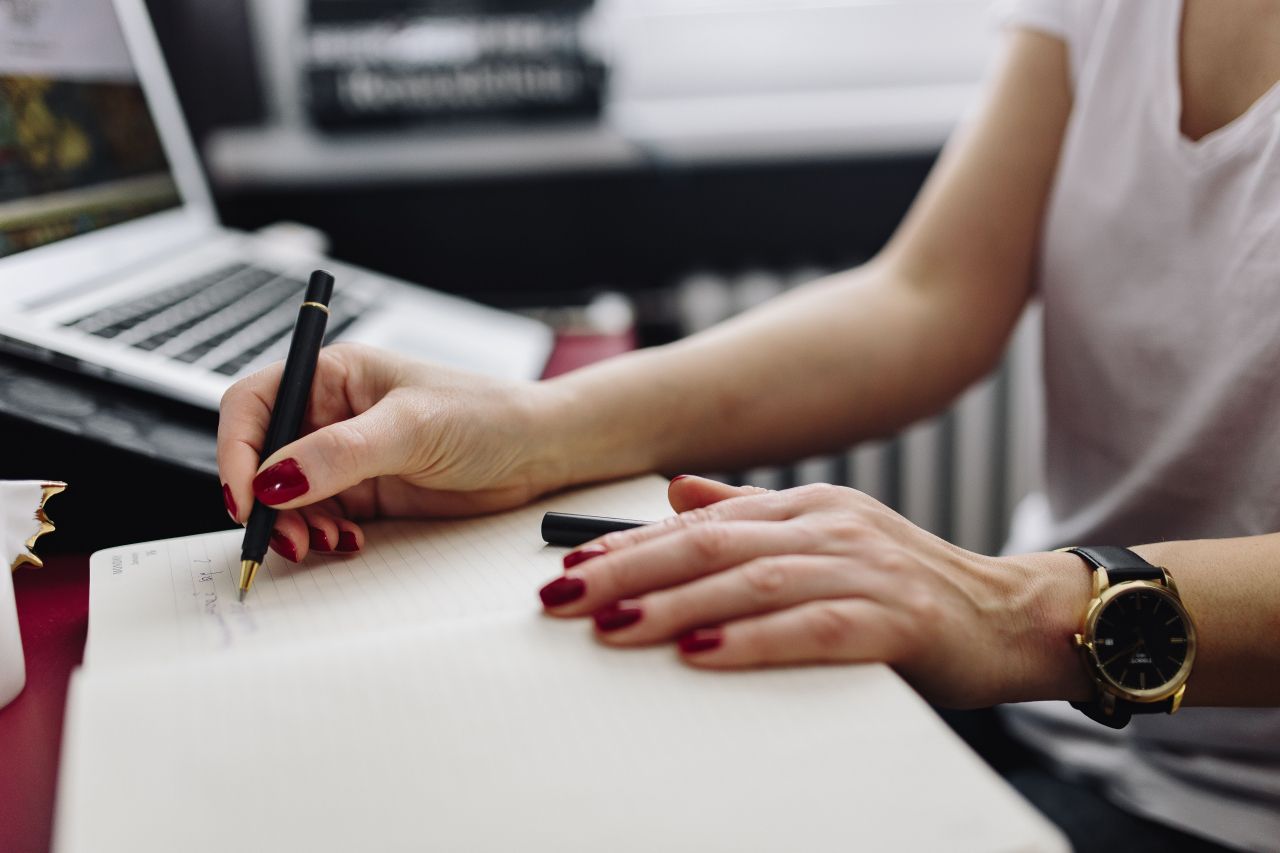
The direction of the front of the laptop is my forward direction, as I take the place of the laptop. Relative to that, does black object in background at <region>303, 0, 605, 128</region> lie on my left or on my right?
on my left

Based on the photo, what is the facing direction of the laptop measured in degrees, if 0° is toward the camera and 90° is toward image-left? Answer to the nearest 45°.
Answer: approximately 315°

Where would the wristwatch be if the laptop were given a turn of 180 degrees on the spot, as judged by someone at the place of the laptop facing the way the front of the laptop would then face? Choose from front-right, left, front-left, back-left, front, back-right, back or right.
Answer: back
